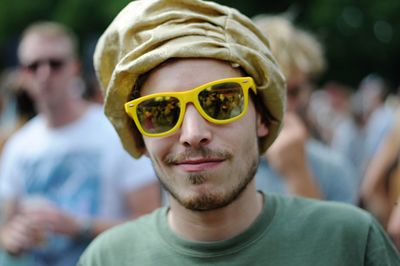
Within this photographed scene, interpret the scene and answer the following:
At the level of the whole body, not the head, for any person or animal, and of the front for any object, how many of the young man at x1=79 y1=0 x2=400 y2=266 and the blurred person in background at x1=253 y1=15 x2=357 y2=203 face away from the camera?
0

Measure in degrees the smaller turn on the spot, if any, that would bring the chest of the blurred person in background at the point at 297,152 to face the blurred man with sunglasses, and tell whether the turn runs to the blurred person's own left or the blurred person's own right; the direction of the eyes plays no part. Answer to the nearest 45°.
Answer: approximately 45° to the blurred person's own right

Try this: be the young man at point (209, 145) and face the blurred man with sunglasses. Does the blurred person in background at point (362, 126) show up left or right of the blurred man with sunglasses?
right

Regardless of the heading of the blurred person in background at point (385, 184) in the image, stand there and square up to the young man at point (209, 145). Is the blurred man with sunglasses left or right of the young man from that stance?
right

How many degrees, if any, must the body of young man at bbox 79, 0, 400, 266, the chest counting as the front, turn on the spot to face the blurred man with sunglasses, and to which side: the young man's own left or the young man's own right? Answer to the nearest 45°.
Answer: approximately 135° to the young man's own right

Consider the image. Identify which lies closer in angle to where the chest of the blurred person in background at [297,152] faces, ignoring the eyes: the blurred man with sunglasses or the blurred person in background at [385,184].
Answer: the blurred man with sunglasses

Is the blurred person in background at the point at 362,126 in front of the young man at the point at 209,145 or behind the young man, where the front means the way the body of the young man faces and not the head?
behind

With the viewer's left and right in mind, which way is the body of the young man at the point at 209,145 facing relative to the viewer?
facing the viewer

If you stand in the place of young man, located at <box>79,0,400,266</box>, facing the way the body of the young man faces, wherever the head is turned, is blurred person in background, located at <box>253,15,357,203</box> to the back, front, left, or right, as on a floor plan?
back

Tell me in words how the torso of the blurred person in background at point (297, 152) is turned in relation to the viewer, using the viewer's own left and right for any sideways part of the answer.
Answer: facing the viewer and to the left of the viewer

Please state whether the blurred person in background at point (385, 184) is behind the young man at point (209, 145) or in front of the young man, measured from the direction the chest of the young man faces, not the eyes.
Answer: behind
